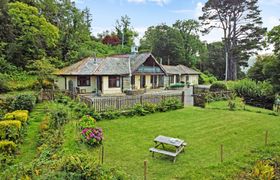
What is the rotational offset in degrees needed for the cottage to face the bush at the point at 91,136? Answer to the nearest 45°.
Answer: approximately 45° to its right

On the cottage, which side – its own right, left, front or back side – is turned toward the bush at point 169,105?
front

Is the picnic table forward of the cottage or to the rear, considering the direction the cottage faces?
forward

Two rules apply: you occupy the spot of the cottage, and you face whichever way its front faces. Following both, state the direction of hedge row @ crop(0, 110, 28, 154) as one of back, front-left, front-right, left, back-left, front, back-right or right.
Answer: front-right

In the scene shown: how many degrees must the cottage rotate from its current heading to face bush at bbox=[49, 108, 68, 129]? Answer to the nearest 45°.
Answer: approximately 45° to its right

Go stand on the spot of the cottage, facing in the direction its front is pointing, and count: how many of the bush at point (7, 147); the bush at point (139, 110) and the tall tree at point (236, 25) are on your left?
1

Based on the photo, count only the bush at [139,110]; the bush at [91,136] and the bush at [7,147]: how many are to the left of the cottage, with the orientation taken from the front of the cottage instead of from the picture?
0

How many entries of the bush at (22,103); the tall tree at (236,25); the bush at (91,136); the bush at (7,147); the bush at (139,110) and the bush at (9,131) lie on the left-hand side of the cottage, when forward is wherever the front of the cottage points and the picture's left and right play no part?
1

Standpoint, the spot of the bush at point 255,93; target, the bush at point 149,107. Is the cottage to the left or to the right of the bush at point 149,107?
right

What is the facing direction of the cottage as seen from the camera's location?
facing the viewer and to the right of the viewer

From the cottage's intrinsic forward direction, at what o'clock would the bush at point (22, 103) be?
The bush is roughly at 2 o'clock from the cottage.

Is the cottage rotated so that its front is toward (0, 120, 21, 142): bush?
no

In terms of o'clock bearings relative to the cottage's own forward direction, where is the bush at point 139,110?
The bush is roughly at 1 o'clock from the cottage.

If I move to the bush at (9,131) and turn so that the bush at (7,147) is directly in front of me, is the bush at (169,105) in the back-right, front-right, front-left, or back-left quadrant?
back-left

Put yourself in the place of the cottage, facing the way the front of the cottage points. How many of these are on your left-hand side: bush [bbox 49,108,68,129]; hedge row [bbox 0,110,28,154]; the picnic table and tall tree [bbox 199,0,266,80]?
1

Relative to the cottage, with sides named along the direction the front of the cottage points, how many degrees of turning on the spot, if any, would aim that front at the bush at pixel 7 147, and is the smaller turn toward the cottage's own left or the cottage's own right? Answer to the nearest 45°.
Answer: approximately 45° to the cottage's own right

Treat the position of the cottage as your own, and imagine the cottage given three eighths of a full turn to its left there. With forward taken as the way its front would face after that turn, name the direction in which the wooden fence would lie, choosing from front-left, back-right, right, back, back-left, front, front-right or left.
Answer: back

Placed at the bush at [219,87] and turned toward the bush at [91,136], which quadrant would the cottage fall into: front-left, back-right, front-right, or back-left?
front-right
